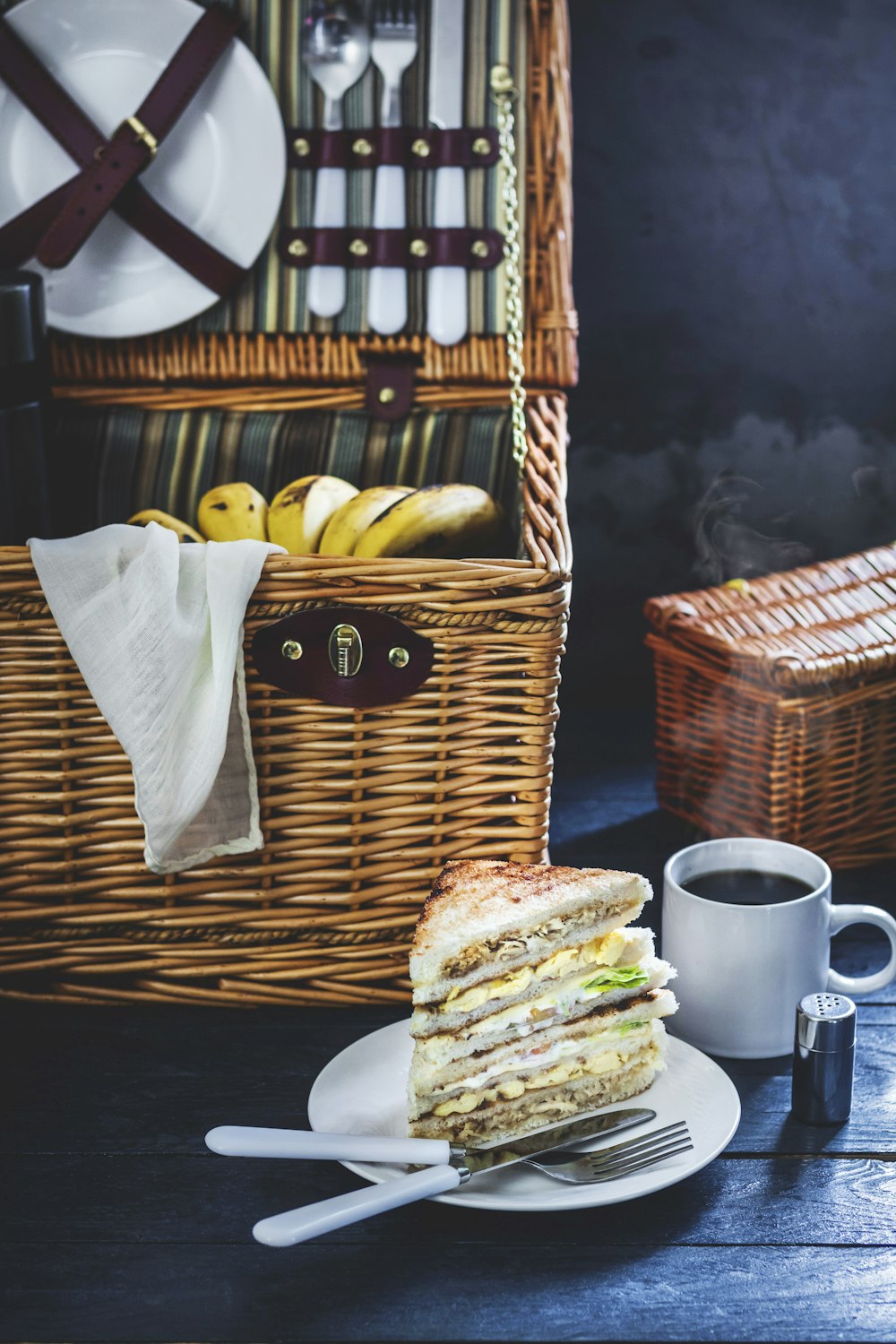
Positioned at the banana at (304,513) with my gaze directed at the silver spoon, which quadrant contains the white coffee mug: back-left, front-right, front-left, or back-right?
back-right

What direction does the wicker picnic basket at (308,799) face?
toward the camera

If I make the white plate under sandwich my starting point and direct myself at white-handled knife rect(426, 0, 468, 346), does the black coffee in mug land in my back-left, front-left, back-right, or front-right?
front-right

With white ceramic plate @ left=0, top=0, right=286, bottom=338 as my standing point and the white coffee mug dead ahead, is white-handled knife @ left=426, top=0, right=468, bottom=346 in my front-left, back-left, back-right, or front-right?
front-left
